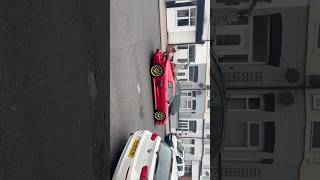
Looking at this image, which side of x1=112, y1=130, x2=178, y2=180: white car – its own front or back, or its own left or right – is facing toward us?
back
